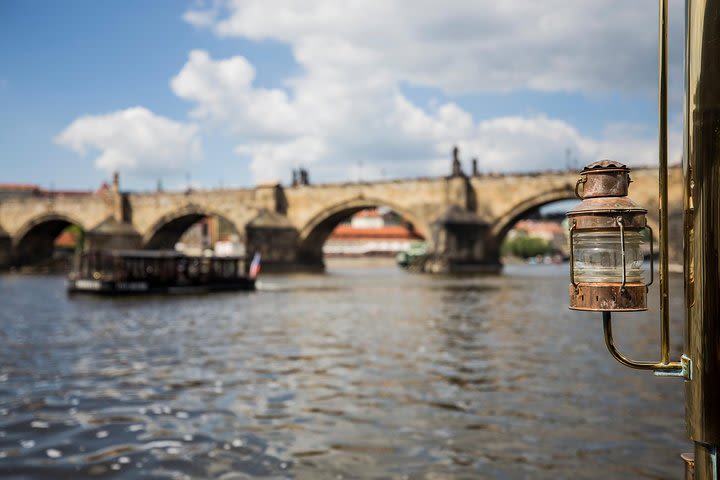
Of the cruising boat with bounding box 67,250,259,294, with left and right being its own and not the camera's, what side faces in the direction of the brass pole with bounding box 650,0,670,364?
left

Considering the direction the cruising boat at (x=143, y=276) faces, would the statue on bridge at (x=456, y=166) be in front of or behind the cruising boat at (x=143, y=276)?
behind

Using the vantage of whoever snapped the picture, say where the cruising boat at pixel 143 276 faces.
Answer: facing to the left of the viewer

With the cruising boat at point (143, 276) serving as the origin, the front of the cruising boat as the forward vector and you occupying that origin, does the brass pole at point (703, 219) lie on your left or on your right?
on your left
